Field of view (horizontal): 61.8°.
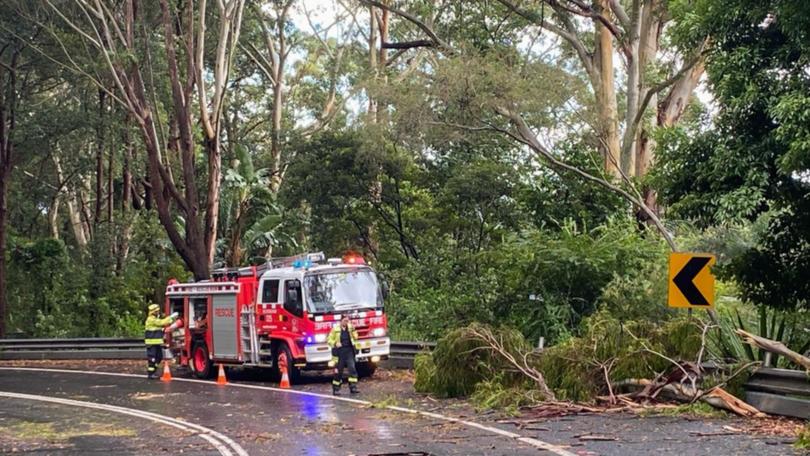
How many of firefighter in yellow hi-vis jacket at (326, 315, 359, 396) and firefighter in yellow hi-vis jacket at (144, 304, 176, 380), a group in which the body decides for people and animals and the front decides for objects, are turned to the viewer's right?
1

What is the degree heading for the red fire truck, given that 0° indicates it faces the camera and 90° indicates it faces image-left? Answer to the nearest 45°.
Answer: approximately 315°

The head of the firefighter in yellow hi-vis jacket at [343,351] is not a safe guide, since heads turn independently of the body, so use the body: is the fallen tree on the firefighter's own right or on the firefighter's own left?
on the firefighter's own left

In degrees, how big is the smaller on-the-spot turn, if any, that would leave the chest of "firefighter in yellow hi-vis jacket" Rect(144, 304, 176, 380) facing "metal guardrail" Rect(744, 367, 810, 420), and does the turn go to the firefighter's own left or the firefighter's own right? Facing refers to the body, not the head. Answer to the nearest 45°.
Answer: approximately 45° to the firefighter's own right

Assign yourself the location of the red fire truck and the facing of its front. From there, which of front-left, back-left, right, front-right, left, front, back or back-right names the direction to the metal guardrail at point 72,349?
back

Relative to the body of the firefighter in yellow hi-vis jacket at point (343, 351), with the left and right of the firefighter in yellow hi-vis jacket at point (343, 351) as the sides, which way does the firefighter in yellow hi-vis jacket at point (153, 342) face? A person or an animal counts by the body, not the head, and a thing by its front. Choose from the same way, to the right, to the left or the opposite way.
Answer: to the left

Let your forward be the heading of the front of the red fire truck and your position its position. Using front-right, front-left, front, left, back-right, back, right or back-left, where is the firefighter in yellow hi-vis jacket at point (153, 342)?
back

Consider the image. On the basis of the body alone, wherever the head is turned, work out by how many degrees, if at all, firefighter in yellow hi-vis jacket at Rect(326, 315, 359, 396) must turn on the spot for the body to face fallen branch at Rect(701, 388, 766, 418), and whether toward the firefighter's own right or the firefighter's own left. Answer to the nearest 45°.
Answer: approximately 45° to the firefighter's own left

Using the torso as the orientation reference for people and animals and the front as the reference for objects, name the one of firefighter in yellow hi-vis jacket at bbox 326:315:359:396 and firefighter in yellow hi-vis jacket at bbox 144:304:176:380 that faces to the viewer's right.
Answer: firefighter in yellow hi-vis jacket at bbox 144:304:176:380

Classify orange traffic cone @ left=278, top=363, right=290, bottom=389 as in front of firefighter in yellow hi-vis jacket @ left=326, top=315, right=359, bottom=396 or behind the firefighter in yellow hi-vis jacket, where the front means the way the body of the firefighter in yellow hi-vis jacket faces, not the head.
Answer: behind

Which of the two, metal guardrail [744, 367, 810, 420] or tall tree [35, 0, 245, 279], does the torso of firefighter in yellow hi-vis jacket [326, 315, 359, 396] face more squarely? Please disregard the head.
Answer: the metal guardrail

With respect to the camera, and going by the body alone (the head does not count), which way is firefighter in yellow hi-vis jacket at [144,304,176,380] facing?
to the viewer's right
